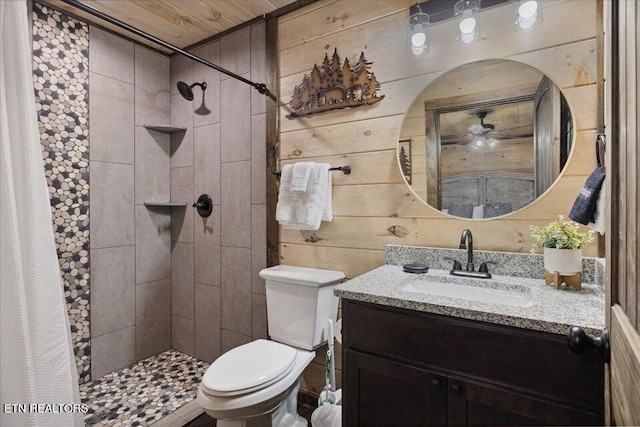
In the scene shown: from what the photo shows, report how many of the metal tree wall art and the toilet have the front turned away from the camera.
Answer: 0

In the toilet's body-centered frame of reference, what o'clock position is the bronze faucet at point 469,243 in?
The bronze faucet is roughly at 8 o'clock from the toilet.

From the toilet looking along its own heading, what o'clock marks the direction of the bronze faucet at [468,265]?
The bronze faucet is roughly at 8 o'clock from the toilet.

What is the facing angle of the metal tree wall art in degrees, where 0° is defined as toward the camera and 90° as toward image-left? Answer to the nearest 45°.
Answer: approximately 45°

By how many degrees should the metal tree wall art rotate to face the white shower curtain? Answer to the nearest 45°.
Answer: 0° — it already faces it

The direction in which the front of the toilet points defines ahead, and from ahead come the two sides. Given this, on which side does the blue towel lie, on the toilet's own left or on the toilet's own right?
on the toilet's own left

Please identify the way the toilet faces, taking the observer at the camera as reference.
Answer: facing the viewer and to the left of the viewer

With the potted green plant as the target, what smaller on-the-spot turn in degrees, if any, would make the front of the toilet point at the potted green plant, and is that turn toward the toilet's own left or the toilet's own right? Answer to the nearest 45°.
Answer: approximately 90° to the toilet's own left

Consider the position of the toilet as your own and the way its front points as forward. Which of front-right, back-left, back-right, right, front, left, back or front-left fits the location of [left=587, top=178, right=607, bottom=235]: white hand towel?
left
